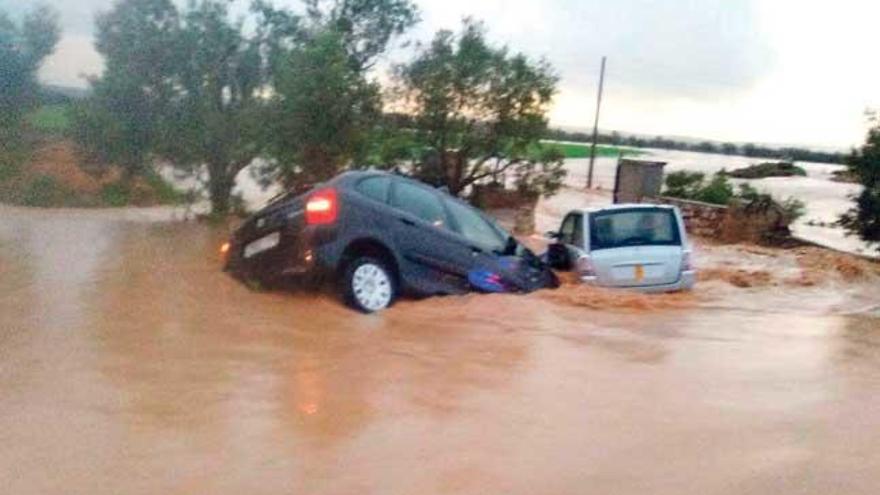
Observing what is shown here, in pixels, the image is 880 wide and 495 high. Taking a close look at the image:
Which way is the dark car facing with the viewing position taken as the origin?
facing away from the viewer and to the right of the viewer

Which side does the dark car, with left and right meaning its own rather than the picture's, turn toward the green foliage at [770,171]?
front

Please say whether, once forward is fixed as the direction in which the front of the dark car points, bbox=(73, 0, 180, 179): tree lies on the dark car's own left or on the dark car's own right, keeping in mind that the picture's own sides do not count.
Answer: on the dark car's own left

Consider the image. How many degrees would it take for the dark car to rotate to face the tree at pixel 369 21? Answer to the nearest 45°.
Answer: approximately 45° to its left

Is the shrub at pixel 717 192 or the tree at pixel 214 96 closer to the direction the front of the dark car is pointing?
the shrub

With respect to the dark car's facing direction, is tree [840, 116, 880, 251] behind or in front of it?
in front

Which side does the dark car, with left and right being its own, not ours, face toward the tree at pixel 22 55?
left

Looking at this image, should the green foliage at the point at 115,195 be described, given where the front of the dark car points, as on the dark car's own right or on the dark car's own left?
on the dark car's own left

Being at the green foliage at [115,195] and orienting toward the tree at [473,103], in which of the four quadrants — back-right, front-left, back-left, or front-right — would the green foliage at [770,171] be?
front-left

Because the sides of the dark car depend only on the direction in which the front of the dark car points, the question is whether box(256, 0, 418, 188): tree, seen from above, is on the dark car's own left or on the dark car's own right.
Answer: on the dark car's own left

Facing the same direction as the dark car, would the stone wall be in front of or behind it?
in front

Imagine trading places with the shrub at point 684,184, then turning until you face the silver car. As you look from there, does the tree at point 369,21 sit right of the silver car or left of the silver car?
right

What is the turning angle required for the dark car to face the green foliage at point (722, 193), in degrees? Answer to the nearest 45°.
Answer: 0° — it already faces it

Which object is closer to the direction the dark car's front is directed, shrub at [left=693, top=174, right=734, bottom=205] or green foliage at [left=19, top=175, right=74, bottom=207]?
the shrub

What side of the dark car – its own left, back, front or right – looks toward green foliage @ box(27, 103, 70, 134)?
left
